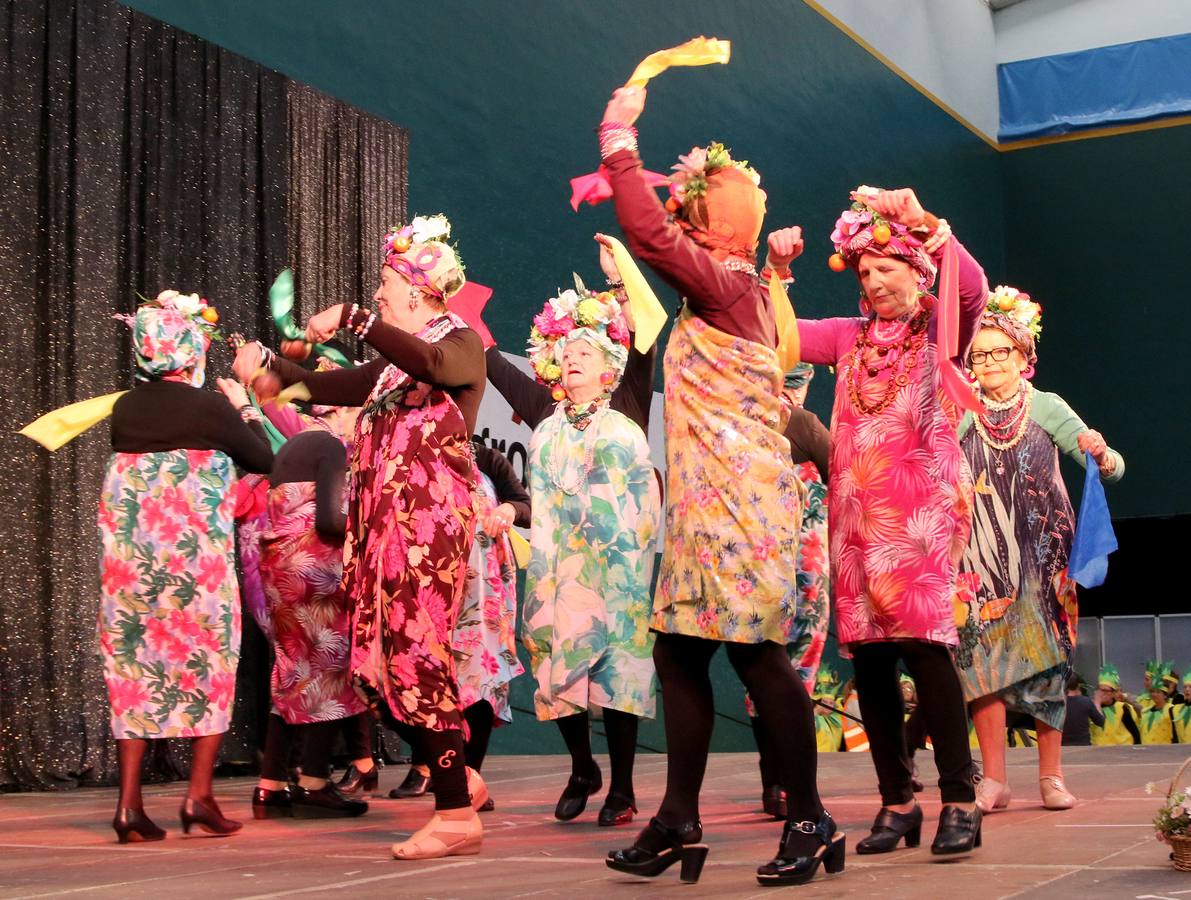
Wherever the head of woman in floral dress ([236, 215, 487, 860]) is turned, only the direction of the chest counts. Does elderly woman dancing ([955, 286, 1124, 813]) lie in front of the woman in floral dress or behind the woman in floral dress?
behind

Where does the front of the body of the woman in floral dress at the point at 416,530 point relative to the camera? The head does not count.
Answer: to the viewer's left

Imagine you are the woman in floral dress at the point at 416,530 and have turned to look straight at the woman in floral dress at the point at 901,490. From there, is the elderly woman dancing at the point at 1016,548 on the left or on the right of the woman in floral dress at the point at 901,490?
left

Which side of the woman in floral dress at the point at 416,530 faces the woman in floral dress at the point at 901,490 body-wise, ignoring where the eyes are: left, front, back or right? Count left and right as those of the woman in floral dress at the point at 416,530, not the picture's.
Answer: back

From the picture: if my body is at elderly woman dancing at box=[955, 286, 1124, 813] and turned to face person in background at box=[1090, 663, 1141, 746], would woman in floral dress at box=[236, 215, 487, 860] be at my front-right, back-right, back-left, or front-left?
back-left

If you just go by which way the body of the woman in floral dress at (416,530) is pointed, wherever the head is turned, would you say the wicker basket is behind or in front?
behind

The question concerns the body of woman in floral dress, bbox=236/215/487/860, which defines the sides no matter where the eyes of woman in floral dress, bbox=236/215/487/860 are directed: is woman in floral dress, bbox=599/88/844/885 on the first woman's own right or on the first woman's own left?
on the first woman's own left

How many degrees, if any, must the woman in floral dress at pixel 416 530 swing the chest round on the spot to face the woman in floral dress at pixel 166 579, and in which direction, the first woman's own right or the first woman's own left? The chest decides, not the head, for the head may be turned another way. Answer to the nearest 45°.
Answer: approximately 45° to the first woman's own right
